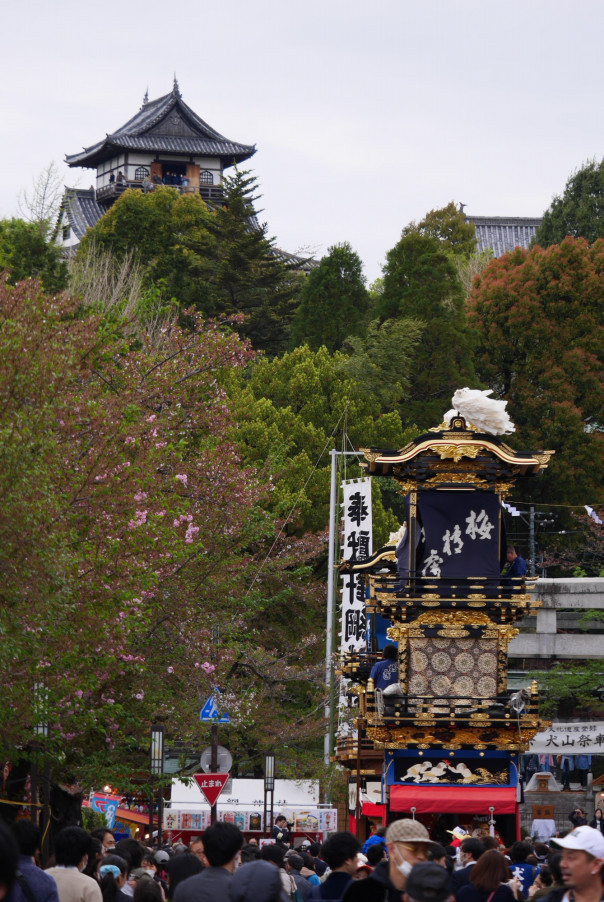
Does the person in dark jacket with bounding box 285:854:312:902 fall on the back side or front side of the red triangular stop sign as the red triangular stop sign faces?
on the front side

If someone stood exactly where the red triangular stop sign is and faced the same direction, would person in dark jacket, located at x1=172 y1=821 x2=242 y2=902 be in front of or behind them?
in front

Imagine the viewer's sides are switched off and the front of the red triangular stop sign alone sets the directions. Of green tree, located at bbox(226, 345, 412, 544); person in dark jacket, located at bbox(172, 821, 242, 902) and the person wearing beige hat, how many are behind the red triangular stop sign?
1

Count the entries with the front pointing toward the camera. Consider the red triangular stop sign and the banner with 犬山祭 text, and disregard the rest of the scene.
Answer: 2

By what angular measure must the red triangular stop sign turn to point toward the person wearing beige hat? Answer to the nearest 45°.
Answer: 0° — it already faces them

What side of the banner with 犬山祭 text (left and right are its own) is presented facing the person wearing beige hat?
front

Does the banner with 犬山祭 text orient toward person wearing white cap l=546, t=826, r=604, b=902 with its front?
yes

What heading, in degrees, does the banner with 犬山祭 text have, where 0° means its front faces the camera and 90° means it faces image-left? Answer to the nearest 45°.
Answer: approximately 0°

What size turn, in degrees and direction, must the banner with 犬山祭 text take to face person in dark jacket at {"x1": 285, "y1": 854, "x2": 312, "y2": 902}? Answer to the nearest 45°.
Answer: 0° — it already faces them
